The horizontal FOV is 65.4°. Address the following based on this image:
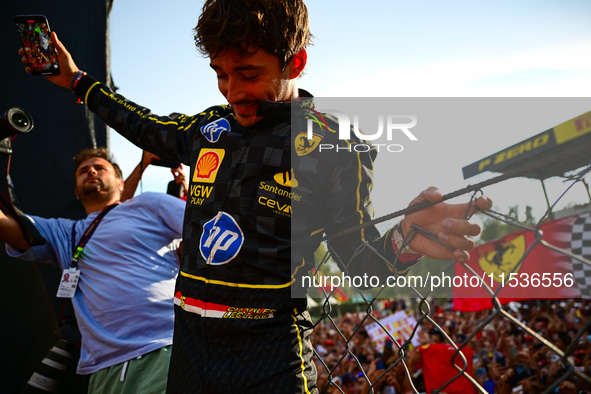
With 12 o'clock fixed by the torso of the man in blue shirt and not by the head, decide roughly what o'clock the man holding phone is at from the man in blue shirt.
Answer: The man holding phone is roughly at 10 o'clock from the man in blue shirt.

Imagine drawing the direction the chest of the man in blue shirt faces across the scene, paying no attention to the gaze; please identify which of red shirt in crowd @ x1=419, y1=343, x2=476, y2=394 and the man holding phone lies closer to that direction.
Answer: the man holding phone

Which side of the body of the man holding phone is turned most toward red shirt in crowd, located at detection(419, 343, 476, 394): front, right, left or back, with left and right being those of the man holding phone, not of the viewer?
back

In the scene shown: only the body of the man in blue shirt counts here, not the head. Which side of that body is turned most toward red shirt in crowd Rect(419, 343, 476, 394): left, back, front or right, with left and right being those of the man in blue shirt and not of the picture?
back

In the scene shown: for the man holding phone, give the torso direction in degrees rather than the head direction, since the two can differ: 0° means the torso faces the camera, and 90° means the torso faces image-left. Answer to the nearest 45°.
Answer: approximately 45°

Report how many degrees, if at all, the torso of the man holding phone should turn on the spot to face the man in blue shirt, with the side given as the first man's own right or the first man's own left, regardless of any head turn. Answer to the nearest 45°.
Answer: approximately 90° to the first man's own right
